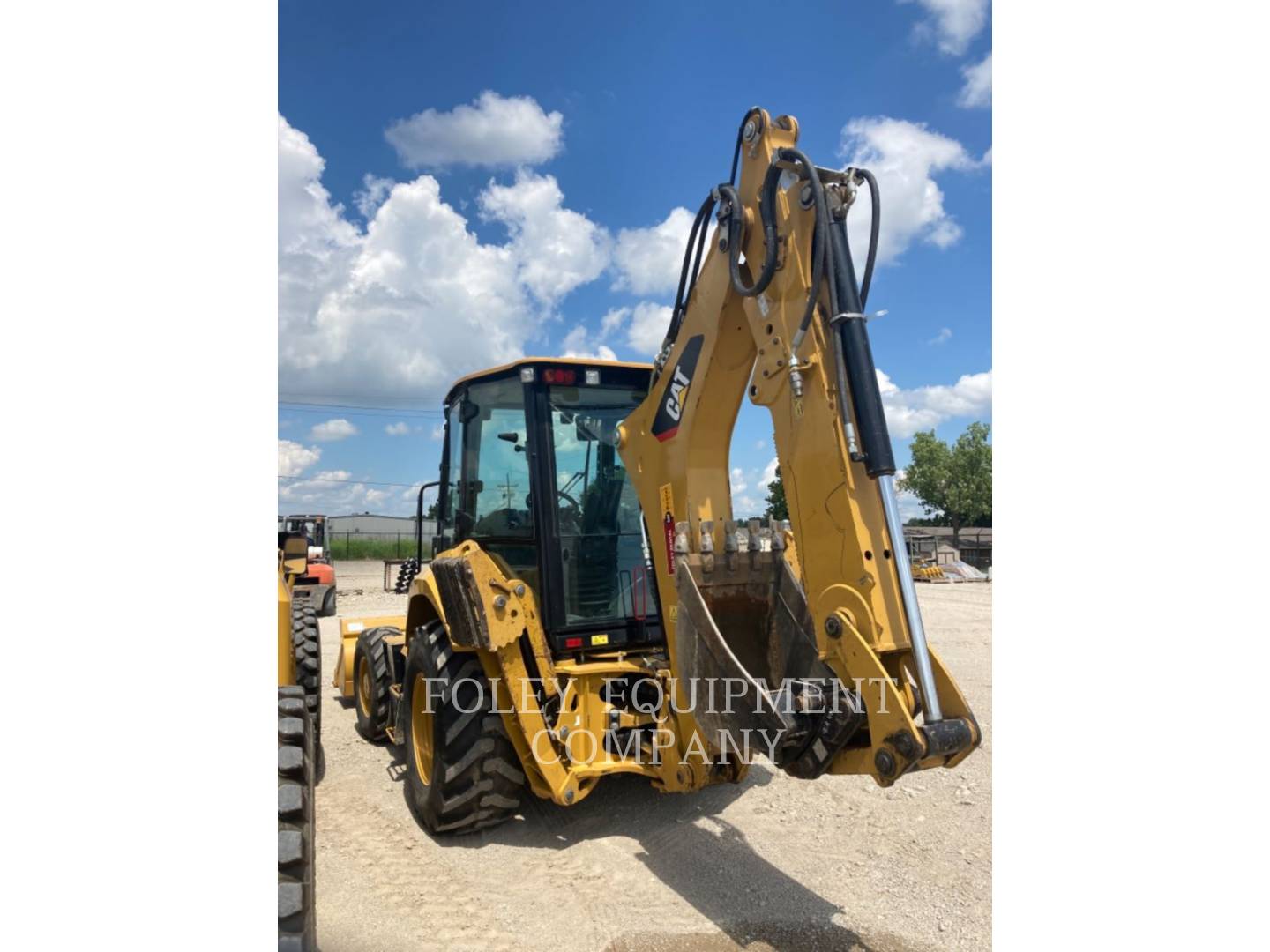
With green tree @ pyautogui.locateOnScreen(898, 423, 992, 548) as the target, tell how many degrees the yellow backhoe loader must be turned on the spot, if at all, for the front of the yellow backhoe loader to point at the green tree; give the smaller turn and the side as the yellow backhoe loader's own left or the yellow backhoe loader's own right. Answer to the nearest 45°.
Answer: approximately 45° to the yellow backhoe loader's own right

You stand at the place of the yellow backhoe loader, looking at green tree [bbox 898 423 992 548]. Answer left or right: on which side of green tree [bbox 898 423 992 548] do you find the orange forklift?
left

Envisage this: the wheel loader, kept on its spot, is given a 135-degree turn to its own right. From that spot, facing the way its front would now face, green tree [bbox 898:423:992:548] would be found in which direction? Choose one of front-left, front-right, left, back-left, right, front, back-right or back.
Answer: left

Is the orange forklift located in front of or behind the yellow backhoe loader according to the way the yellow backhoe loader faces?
in front

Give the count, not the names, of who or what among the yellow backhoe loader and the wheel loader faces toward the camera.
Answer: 0

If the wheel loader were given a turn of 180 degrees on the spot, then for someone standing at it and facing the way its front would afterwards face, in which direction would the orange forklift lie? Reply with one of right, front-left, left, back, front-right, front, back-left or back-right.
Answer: back

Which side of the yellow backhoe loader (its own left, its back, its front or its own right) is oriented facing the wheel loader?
left

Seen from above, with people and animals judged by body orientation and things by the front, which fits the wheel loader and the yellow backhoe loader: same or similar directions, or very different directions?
same or similar directions

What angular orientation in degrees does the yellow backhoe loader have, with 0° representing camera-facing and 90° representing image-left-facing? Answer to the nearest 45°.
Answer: approximately 135°

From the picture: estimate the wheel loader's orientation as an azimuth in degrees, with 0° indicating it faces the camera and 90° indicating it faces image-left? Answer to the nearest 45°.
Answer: approximately 180°

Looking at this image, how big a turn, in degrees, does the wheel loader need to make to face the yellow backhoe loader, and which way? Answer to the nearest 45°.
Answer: approximately 90° to its right
